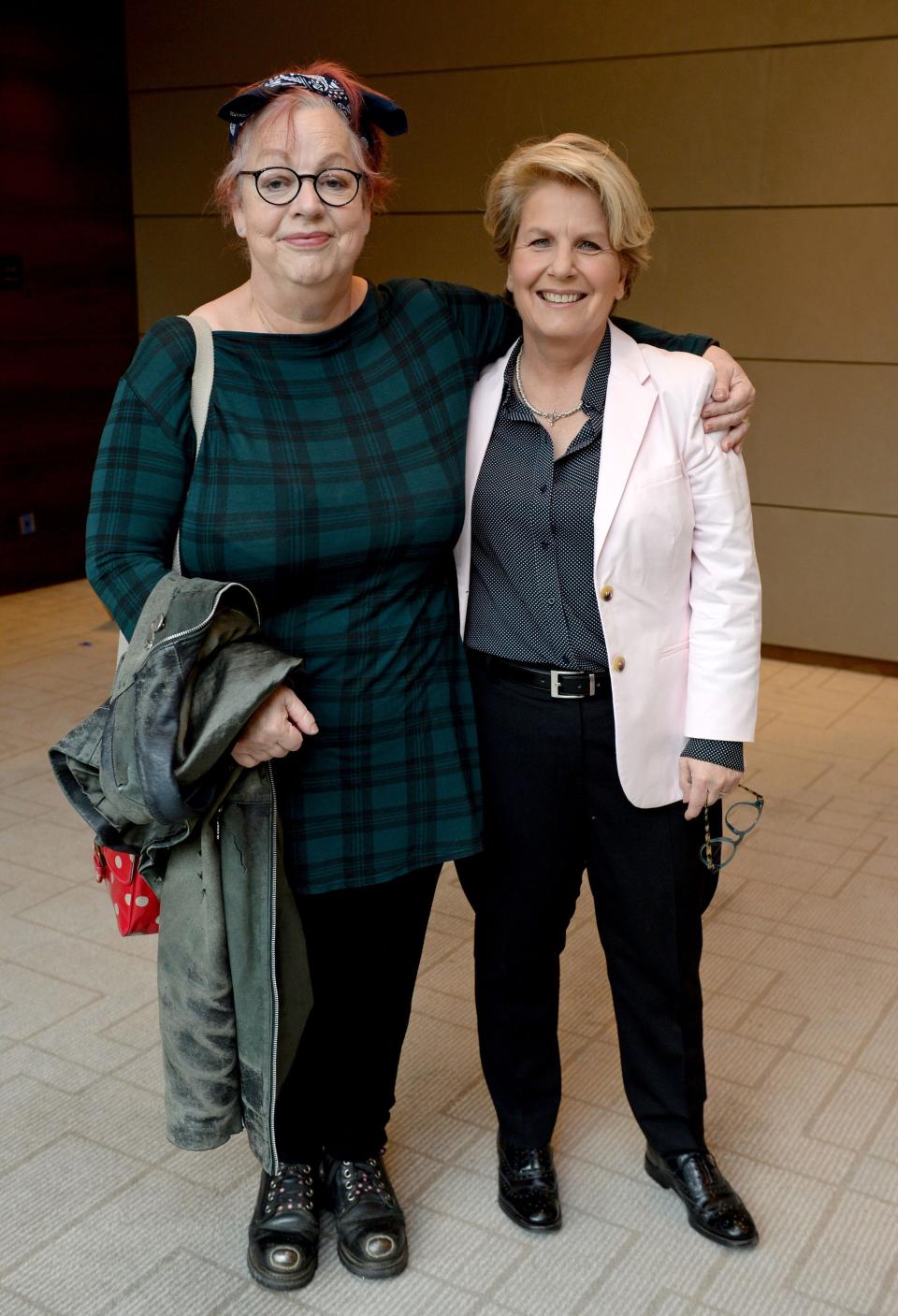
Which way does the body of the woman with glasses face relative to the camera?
toward the camera
